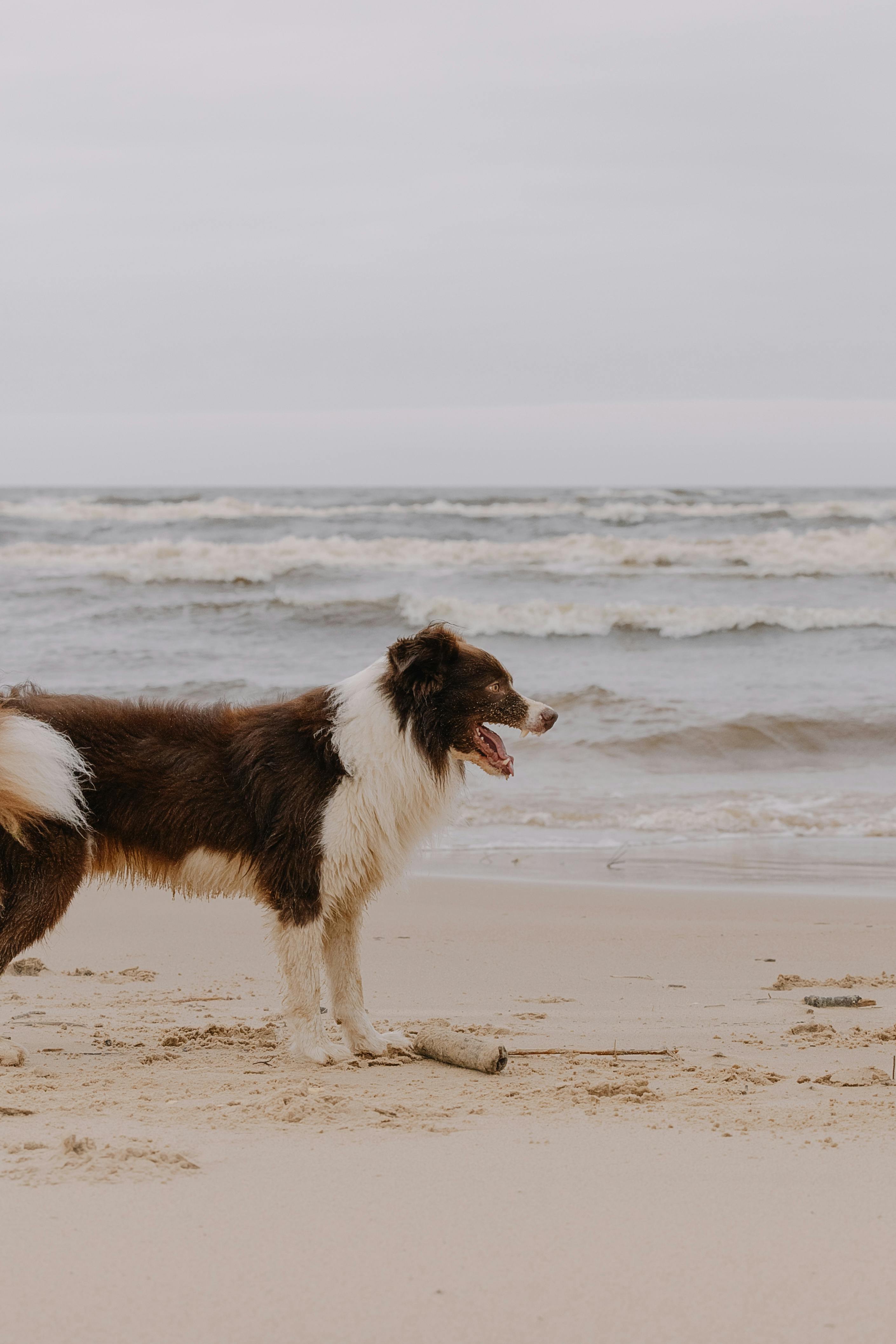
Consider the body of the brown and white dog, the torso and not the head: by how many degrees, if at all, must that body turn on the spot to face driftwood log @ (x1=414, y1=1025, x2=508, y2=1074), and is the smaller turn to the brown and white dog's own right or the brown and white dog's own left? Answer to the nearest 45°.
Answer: approximately 45° to the brown and white dog's own right

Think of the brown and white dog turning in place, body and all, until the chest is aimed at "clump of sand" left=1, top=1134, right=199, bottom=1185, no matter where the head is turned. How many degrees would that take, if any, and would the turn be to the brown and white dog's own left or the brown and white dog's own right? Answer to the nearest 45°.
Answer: approximately 90° to the brown and white dog's own right

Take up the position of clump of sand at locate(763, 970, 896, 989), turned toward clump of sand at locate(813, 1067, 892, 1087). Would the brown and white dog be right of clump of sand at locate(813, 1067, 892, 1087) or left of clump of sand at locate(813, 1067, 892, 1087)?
right

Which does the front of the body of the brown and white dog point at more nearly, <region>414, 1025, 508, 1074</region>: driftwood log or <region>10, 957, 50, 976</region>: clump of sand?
the driftwood log

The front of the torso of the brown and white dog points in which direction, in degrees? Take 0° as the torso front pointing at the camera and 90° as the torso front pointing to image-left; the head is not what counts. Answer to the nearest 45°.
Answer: approximately 270°

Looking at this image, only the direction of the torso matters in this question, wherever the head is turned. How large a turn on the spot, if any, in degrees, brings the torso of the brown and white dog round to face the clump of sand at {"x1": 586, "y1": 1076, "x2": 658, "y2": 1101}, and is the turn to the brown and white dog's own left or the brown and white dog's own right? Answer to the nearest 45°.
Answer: approximately 45° to the brown and white dog's own right

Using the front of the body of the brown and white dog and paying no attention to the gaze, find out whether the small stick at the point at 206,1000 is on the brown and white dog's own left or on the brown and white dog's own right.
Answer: on the brown and white dog's own left

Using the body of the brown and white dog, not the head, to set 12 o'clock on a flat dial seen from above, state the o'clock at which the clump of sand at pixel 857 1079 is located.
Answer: The clump of sand is roughly at 1 o'clock from the brown and white dog.
